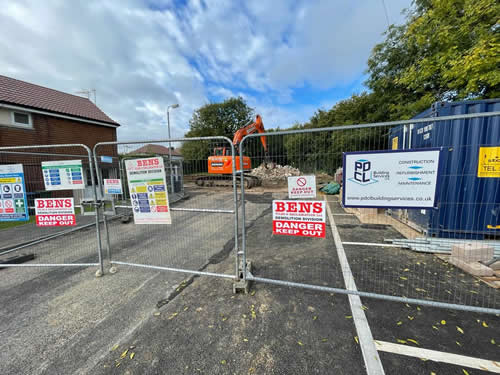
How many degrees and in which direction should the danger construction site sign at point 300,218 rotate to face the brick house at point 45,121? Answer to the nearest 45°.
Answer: approximately 90° to its right

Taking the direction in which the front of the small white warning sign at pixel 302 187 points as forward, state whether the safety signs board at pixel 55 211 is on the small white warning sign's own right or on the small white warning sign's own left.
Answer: on the small white warning sign's own right

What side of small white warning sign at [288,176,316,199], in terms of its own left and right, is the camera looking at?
front

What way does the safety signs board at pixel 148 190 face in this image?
toward the camera

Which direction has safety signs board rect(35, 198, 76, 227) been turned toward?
toward the camera

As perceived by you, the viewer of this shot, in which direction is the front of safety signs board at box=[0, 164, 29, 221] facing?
facing the viewer

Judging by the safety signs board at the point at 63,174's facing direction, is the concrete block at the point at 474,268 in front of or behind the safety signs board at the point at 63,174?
in front
